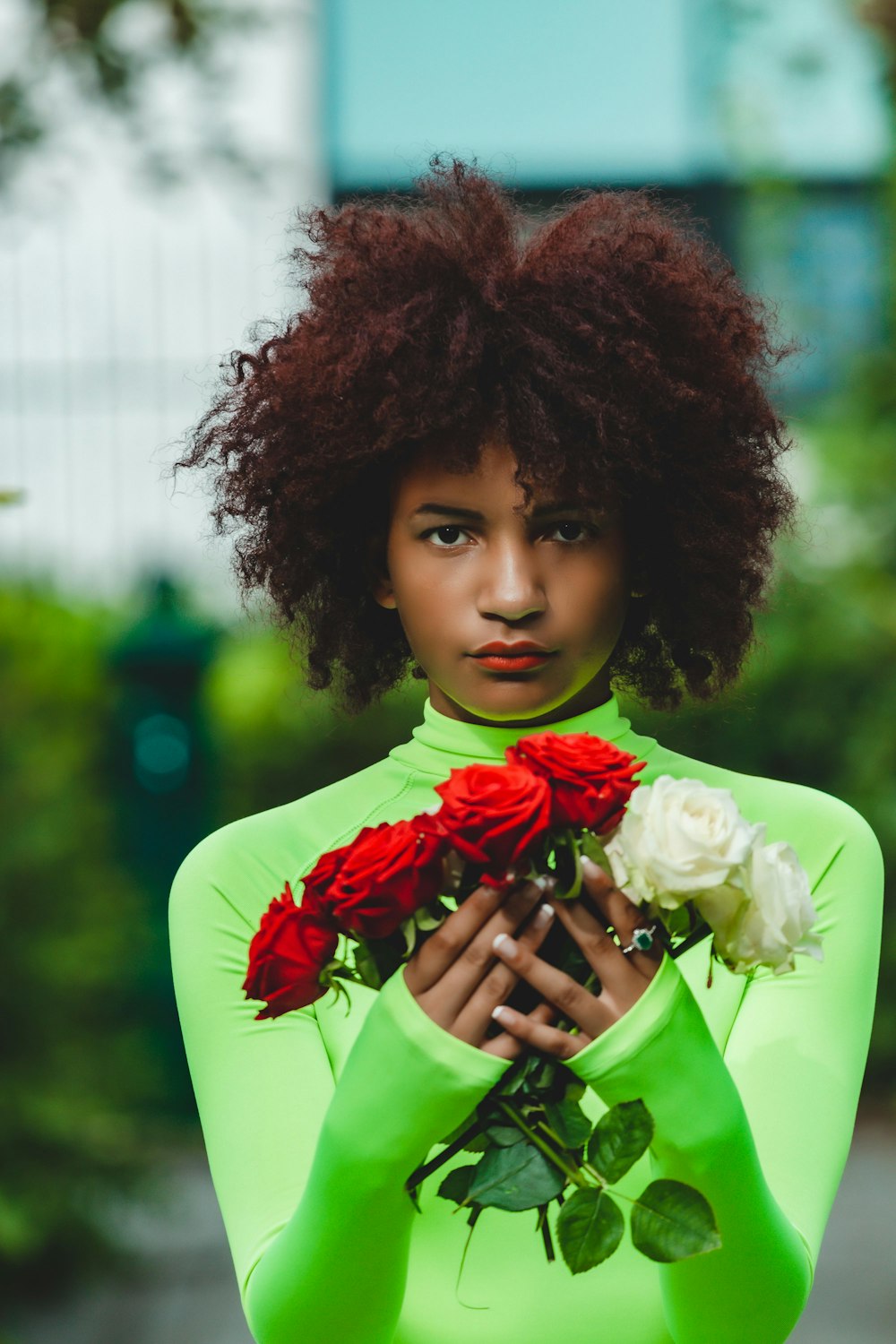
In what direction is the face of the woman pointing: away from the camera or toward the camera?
toward the camera

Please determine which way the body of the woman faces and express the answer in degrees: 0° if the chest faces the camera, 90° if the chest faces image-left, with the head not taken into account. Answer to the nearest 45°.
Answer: approximately 0°
